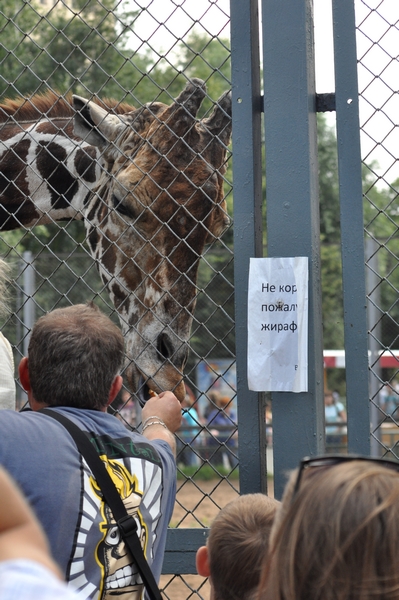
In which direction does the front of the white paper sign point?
toward the camera
